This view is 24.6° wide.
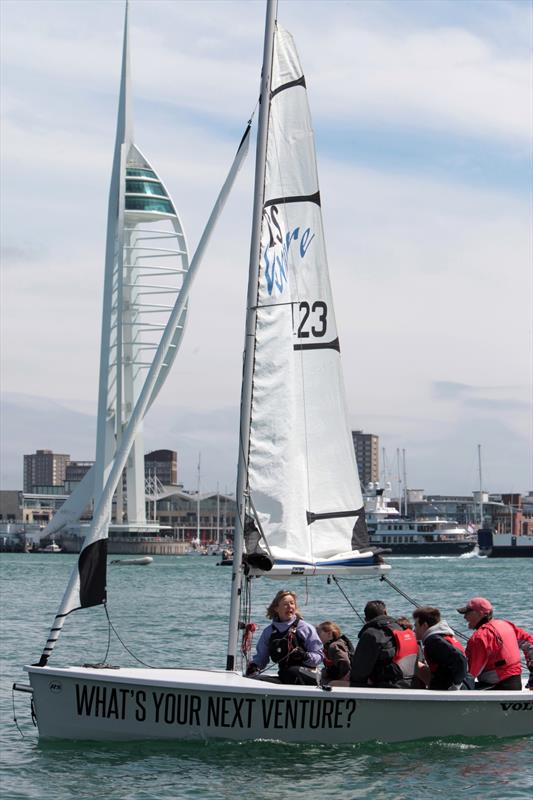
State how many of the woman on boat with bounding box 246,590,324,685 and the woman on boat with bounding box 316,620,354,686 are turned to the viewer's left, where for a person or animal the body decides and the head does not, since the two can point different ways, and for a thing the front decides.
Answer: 1

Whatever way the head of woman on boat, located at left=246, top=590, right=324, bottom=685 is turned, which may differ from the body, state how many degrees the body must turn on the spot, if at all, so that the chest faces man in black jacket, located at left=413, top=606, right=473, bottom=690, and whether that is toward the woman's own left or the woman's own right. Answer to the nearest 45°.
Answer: approximately 45° to the woman's own left

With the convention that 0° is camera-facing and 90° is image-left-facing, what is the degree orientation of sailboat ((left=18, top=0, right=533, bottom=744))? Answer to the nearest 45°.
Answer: approximately 90°

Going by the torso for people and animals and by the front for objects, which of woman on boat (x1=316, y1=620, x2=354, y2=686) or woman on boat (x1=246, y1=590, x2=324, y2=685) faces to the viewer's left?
woman on boat (x1=316, y1=620, x2=354, y2=686)

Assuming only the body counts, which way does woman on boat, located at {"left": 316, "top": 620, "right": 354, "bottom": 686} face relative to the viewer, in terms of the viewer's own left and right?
facing to the left of the viewer

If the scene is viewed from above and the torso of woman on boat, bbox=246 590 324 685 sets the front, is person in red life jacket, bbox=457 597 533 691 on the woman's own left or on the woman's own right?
on the woman's own left

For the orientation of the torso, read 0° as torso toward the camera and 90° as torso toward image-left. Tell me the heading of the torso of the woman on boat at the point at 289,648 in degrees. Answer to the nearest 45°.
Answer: approximately 315°

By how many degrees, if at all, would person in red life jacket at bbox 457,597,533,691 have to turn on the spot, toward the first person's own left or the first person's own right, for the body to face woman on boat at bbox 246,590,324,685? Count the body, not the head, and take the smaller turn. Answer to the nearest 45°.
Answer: approximately 45° to the first person's own left

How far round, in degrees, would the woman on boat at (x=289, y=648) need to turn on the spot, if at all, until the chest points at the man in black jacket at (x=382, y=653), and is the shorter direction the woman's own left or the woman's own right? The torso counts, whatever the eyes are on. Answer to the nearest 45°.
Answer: approximately 45° to the woman's own left

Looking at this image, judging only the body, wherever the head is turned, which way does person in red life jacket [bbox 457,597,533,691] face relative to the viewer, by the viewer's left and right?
facing away from the viewer and to the left of the viewer

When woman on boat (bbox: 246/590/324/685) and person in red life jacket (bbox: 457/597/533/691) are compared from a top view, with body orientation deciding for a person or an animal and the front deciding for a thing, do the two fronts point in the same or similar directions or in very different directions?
very different directions
